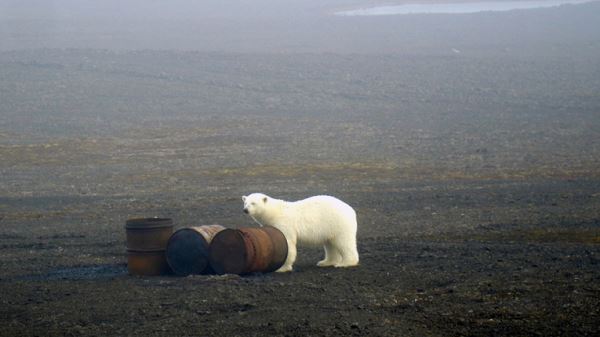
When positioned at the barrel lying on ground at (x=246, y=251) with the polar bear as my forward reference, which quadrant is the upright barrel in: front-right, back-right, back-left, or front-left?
back-left

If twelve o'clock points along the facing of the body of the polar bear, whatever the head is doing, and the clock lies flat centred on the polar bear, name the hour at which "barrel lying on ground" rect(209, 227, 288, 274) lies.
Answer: The barrel lying on ground is roughly at 11 o'clock from the polar bear.

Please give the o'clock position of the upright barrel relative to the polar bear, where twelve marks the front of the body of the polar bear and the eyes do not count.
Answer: The upright barrel is roughly at 12 o'clock from the polar bear.

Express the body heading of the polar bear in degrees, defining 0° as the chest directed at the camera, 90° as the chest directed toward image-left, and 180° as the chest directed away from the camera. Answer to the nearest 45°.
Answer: approximately 90°
